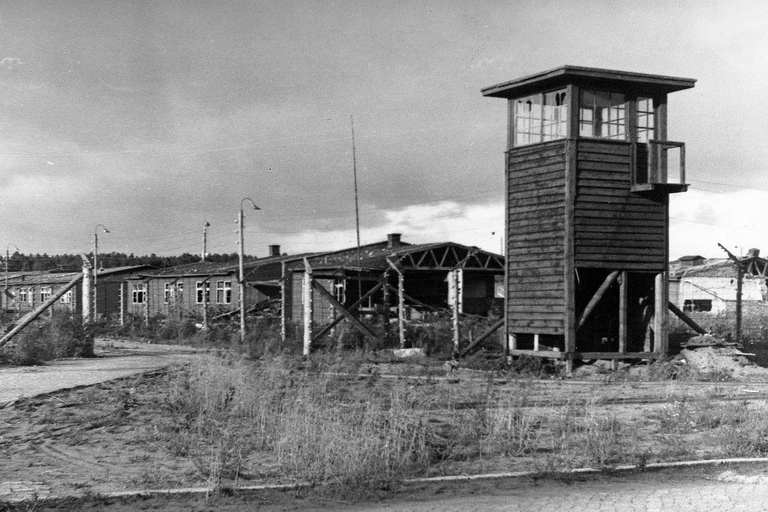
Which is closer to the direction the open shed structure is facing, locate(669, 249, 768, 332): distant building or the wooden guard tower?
the wooden guard tower

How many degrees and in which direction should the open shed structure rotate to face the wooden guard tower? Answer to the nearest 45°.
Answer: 0° — it already faces it

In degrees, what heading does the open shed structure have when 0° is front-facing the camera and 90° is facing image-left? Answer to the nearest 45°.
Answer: approximately 0°

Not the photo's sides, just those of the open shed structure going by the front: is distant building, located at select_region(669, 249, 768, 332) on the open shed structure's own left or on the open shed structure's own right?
on the open shed structure's own left
